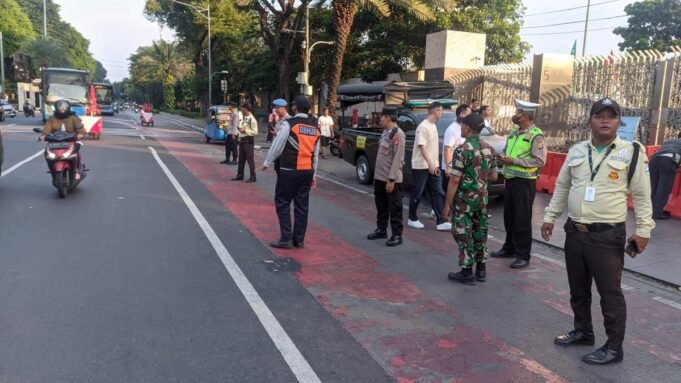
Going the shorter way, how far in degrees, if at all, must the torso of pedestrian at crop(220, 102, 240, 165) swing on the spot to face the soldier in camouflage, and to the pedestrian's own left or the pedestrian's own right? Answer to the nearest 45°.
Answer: approximately 90° to the pedestrian's own left

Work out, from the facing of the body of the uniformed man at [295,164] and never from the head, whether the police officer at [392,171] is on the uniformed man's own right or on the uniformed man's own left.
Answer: on the uniformed man's own right

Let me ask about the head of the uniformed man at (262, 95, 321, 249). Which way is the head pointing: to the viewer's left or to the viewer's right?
to the viewer's left

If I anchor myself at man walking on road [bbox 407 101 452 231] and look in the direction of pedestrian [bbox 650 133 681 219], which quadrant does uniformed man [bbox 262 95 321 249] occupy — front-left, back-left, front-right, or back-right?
back-right

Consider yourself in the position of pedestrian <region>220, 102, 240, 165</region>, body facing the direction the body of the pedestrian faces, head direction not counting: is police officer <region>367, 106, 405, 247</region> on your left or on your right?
on your left
